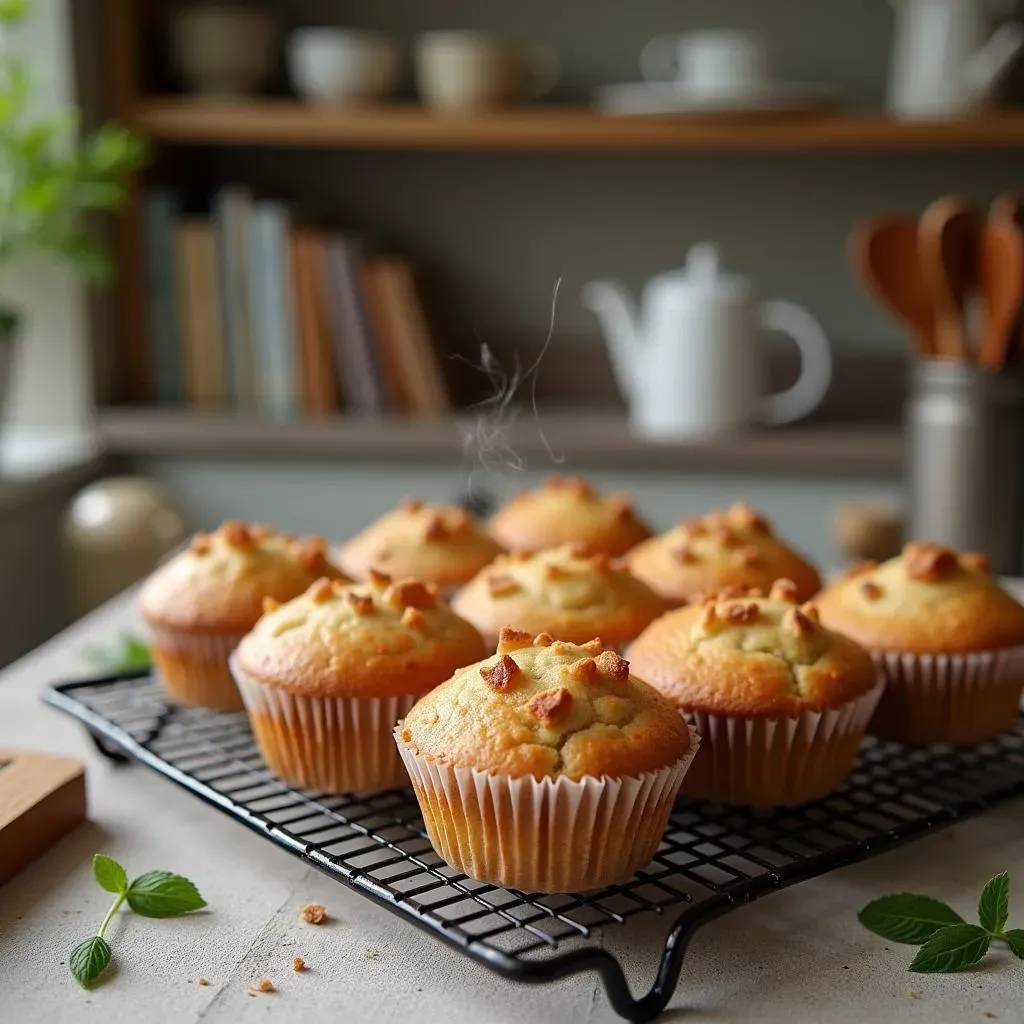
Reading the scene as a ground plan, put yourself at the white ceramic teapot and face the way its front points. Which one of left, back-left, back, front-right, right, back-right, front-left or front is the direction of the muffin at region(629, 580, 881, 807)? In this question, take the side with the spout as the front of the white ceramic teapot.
left

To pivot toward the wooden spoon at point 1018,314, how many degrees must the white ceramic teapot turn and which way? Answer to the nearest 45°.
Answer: approximately 135° to its left

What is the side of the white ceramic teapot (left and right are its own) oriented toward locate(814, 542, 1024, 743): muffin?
left

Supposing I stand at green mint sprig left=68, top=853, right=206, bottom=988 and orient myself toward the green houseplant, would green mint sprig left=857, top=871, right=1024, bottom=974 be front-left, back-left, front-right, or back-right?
back-right

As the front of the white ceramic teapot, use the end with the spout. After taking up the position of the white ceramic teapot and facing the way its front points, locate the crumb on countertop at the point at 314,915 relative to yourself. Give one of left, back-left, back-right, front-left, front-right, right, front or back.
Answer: left

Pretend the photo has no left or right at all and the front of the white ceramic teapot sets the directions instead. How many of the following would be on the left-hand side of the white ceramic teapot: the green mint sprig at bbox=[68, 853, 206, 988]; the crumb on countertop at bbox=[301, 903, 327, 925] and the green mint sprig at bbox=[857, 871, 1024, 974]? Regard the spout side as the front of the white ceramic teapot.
3

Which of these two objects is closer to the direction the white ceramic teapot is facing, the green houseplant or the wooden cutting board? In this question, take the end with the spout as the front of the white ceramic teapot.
the green houseplant

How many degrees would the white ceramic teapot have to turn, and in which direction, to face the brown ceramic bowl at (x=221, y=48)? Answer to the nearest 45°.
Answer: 0° — it already faces it

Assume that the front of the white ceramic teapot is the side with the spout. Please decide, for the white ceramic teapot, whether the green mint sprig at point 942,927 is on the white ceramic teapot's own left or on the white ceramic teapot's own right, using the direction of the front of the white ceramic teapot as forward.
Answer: on the white ceramic teapot's own left

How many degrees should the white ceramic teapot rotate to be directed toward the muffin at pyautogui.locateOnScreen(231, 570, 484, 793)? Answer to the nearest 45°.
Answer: approximately 90° to its left

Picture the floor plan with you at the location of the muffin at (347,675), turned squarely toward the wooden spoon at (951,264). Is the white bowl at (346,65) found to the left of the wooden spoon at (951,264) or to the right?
left

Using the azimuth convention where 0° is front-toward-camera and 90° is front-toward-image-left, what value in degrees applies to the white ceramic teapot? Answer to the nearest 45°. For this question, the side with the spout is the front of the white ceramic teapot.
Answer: approximately 90°

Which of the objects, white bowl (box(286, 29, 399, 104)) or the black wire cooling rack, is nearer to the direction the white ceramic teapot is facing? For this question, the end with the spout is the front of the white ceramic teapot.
the white bowl

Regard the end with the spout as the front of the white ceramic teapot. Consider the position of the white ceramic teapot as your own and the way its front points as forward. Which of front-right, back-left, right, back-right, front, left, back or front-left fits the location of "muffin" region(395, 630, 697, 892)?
left
